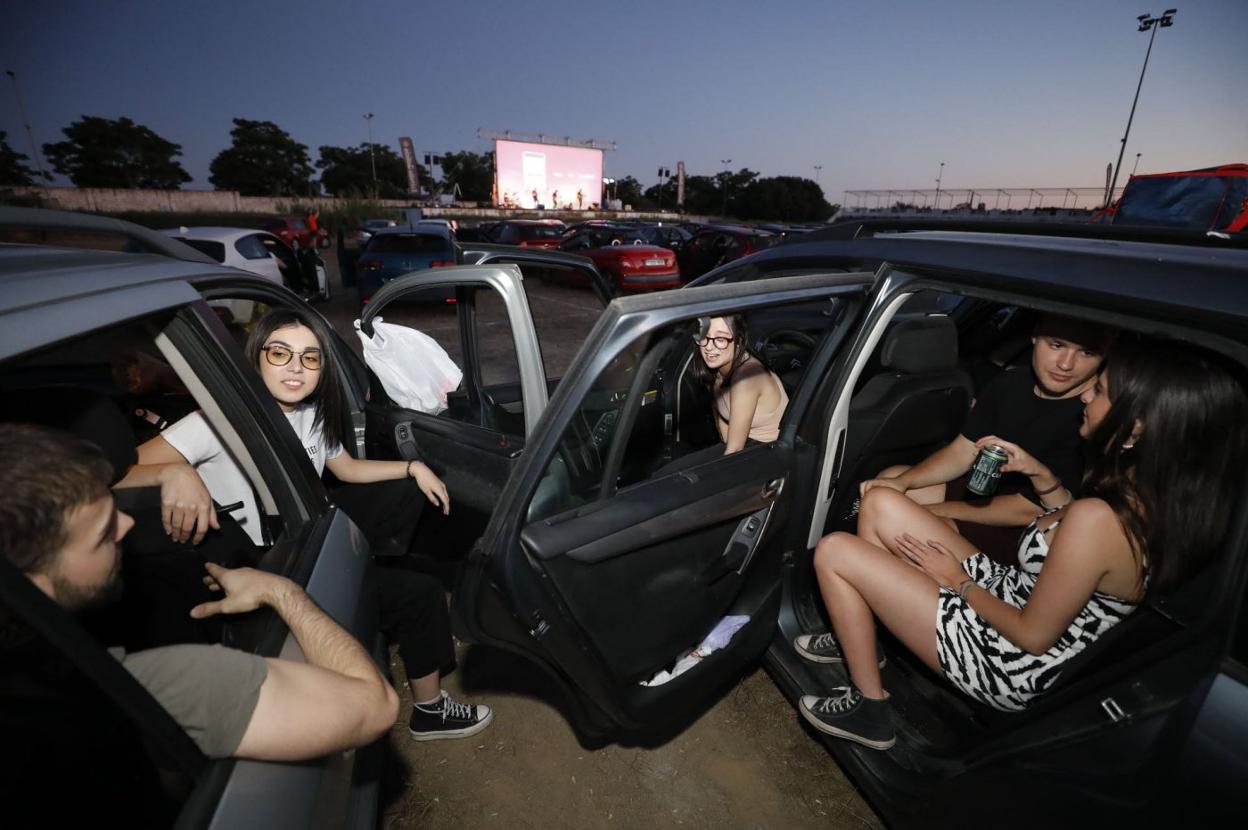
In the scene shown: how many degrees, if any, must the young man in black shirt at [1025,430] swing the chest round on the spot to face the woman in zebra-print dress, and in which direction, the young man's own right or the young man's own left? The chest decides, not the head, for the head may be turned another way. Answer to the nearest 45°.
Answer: approximately 45° to the young man's own left

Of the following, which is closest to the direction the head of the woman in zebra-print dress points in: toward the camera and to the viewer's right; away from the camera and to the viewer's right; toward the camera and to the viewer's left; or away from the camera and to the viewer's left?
away from the camera and to the viewer's left

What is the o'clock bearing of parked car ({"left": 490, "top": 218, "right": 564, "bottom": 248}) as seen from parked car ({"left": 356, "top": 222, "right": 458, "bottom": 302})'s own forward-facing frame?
parked car ({"left": 490, "top": 218, "right": 564, "bottom": 248}) is roughly at 1 o'clock from parked car ({"left": 356, "top": 222, "right": 458, "bottom": 302}).

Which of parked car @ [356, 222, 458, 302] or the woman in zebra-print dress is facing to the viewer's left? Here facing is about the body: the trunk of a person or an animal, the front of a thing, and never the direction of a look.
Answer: the woman in zebra-print dress

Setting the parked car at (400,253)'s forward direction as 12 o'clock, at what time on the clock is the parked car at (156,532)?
the parked car at (156,532) is roughly at 6 o'clock from the parked car at (400,253).

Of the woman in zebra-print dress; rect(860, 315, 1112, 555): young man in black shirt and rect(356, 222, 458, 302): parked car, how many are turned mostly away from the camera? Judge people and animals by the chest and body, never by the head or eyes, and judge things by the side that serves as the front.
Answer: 1

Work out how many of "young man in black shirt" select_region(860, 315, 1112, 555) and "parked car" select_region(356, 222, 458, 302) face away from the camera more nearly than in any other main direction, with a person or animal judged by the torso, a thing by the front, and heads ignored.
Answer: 1

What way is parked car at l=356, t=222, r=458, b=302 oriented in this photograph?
away from the camera

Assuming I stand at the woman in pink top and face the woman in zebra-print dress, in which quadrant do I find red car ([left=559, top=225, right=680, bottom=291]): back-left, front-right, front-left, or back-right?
back-left

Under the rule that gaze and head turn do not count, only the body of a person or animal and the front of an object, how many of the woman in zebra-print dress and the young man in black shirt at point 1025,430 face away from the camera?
0

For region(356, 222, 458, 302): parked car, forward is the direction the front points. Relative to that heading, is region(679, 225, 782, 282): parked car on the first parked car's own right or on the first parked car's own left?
on the first parked car's own right

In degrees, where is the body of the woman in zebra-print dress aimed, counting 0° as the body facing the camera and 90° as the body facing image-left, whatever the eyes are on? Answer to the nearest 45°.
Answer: approximately 90°

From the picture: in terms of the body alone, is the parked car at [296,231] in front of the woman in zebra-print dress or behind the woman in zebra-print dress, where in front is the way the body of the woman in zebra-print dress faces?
in front

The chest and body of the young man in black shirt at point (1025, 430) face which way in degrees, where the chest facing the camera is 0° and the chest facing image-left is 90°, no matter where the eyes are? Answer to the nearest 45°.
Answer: approximately 45°
